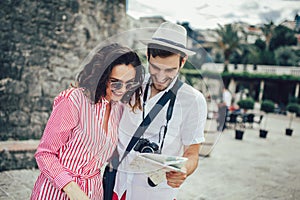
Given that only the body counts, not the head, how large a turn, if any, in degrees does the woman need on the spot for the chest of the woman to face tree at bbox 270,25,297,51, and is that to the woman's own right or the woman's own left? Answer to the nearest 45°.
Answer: approximately 90° to the woman's own left

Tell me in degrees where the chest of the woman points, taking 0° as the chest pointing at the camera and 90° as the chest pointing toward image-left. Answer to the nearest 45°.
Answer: approximately 315°

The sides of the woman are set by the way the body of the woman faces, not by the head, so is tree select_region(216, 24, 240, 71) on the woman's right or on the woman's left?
on the woman's left
